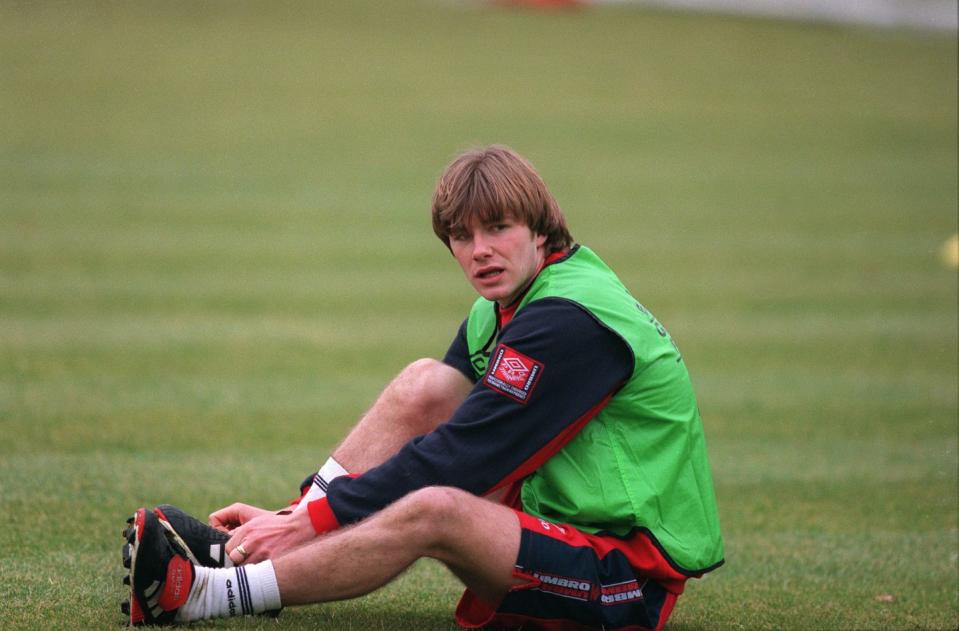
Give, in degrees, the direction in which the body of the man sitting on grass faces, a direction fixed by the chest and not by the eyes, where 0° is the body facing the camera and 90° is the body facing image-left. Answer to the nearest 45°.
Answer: approximately 90°
